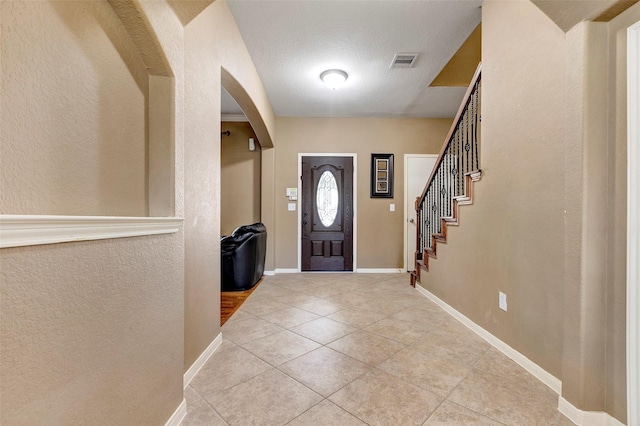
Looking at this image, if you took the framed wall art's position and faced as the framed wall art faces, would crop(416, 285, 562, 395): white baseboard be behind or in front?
in front

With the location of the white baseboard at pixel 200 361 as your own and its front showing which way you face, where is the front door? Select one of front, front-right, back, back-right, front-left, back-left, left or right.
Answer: front-left

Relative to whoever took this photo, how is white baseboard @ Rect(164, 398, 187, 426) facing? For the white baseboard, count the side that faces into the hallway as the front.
facing to the right of the viewer

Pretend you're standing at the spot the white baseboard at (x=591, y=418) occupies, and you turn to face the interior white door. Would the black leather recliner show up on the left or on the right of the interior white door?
left

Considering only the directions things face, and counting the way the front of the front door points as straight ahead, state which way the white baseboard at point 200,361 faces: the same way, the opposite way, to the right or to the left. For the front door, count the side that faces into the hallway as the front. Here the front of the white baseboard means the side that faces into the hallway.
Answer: to the left

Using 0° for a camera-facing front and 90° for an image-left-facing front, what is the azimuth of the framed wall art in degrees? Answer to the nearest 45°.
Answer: approximately 0°

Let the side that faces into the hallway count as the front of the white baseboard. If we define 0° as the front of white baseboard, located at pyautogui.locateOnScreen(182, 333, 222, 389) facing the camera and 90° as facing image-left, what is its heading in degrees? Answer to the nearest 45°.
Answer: approximately 270°

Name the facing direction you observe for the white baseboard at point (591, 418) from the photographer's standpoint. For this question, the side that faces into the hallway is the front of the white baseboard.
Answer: facing the viewer and to the left of the viewer

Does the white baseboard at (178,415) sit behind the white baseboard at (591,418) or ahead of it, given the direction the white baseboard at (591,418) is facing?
ahead
